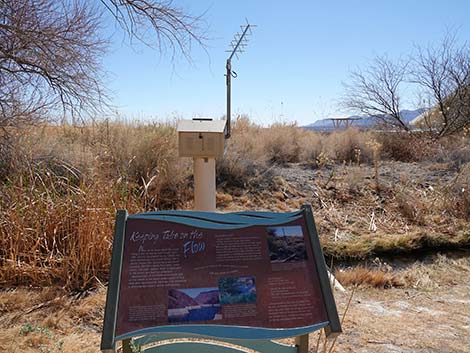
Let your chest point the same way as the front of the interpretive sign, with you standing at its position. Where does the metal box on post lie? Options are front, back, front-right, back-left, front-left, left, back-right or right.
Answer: back

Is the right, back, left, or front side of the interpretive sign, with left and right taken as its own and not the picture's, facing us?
front
